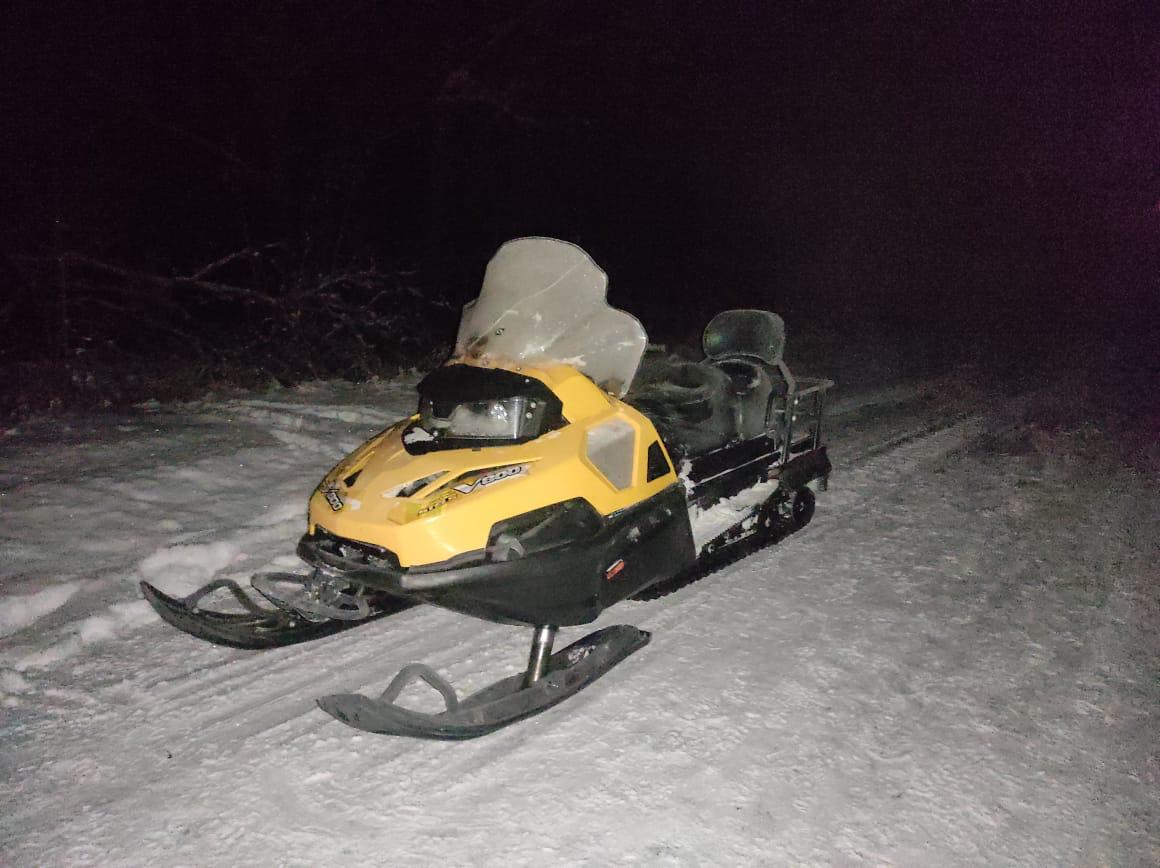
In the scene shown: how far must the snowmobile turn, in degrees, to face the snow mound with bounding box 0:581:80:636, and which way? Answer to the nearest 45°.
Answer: approximately 45° to its right

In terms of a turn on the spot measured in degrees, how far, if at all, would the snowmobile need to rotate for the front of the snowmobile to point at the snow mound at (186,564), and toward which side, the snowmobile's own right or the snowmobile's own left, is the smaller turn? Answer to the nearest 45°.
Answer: approximately 90° to the snowmobile's own right

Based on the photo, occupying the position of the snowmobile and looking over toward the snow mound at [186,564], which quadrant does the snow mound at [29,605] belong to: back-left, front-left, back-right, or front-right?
front-left

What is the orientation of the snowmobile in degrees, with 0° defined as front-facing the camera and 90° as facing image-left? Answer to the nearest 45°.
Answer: approximately 45°
